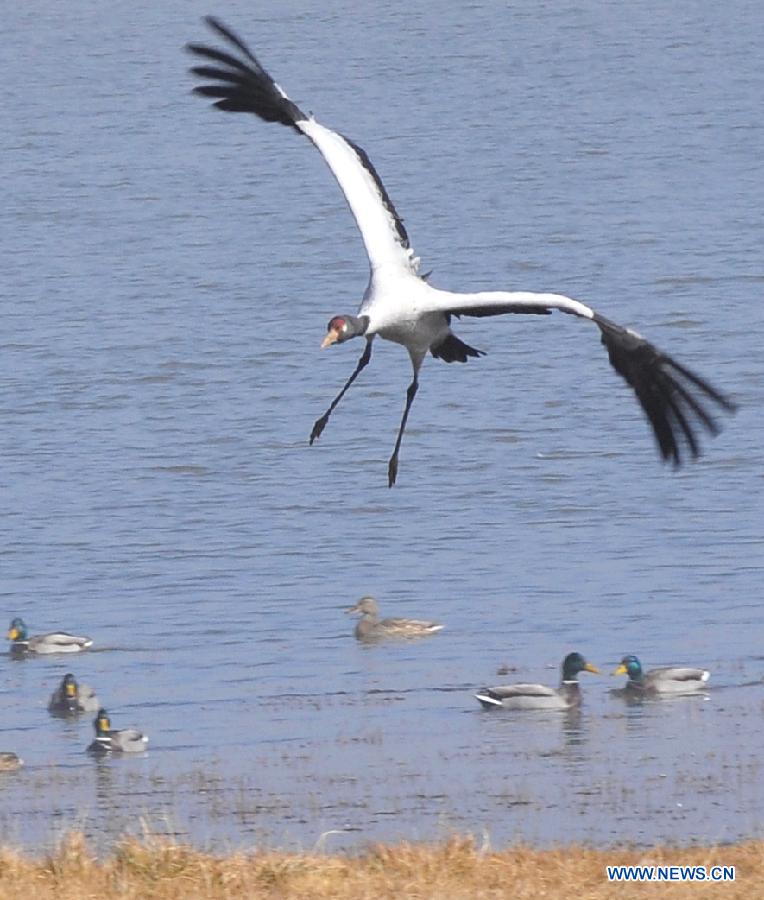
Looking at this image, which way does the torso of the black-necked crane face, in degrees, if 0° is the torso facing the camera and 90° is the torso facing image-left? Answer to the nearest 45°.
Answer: approximately 45°

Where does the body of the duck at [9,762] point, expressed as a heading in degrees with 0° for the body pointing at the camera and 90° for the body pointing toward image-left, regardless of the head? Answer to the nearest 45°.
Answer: approximately 90°

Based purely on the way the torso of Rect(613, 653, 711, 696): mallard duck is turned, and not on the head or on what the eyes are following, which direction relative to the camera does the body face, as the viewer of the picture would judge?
to the viewer's left

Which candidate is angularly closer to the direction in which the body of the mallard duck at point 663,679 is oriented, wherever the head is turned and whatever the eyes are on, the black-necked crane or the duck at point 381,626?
the duck

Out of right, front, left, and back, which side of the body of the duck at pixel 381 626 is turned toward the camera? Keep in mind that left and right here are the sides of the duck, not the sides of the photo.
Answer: left

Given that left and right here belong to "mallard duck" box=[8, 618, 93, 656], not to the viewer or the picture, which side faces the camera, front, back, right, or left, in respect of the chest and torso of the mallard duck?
left

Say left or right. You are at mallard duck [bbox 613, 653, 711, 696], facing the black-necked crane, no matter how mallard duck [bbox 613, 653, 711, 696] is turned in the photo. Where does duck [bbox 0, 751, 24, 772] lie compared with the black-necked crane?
right

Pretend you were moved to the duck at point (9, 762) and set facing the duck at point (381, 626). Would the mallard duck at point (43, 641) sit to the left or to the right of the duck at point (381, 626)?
left

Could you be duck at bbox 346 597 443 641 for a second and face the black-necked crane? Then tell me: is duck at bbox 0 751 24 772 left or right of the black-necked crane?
right

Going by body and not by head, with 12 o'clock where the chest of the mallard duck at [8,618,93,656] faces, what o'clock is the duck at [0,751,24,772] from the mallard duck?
The duck is roughly at 9 o'clock from the mallard duck.
